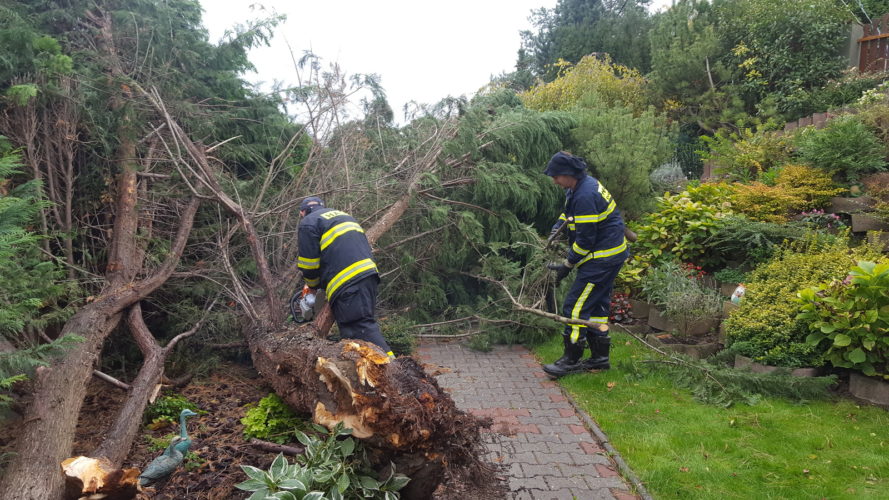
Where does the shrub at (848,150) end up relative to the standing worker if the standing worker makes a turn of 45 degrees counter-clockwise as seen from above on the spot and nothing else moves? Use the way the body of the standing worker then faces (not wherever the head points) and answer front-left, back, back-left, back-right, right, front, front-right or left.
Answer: back

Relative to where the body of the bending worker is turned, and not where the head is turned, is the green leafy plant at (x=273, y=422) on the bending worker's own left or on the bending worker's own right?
on the bending worker's own left

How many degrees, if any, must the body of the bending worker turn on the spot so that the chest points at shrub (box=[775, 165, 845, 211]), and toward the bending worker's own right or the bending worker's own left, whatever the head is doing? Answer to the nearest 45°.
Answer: approximately 135° to the bending worker's own right

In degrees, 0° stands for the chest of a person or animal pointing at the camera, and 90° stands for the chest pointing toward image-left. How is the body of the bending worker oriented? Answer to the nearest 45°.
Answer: approximately 135°

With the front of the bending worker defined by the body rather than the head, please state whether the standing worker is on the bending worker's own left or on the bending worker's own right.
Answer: on the bending worker's own right

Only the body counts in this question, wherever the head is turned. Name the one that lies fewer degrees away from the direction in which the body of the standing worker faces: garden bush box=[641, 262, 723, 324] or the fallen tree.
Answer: the fallen tree

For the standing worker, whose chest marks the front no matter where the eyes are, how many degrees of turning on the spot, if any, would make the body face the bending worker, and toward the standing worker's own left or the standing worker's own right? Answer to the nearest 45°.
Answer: approximately 45° to the standing worker's own left

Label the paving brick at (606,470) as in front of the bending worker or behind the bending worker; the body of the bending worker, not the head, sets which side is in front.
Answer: behind

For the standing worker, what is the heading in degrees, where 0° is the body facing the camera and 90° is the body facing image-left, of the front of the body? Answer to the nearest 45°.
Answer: approximately 90°

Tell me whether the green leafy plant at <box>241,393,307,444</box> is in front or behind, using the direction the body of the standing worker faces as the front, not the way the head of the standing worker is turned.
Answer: in front

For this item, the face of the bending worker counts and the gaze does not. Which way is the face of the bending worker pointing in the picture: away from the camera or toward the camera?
away from the camera

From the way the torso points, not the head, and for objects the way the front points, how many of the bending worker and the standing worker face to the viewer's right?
0
